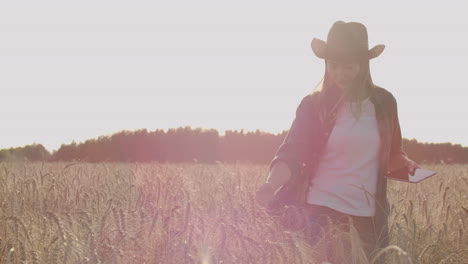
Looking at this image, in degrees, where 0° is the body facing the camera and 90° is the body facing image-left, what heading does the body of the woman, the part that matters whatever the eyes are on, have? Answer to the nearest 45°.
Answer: approximately 0°
